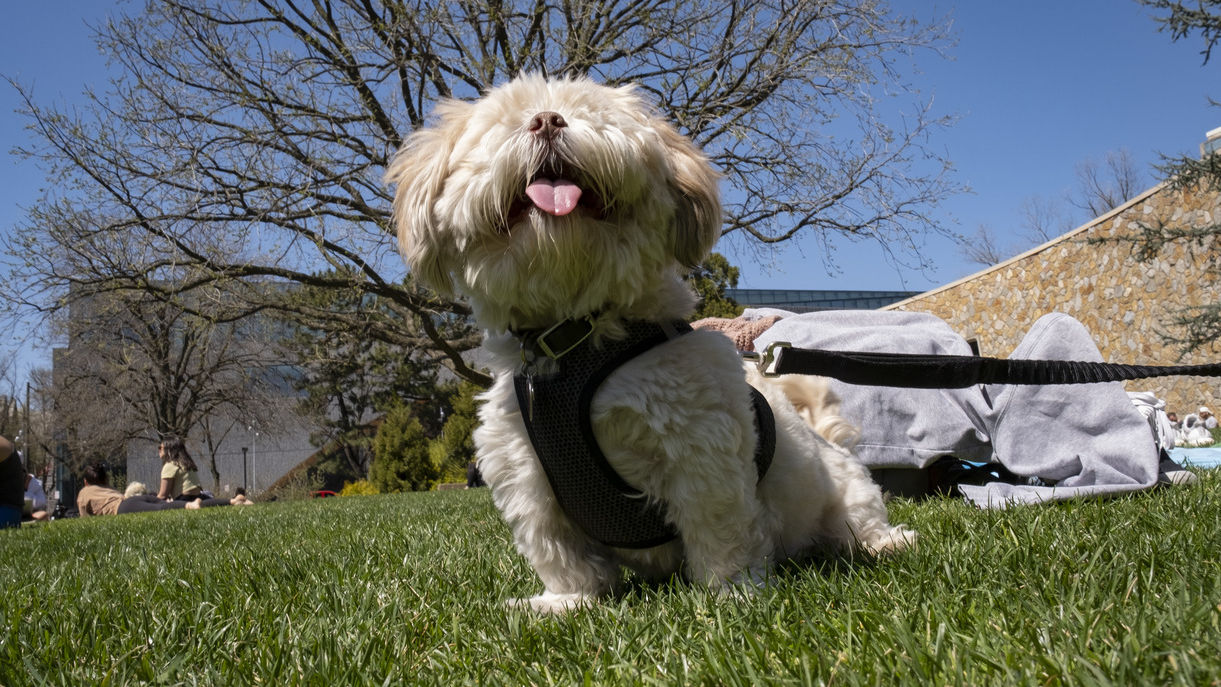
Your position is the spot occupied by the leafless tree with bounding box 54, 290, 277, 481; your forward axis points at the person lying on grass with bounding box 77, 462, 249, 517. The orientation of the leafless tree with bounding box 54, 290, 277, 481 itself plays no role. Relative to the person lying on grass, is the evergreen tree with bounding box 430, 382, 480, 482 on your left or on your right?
left

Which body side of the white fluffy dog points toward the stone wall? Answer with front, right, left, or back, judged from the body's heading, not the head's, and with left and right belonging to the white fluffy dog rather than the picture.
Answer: back

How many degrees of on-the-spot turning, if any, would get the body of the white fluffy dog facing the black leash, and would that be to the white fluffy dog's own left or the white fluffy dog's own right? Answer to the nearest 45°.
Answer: approximately 180°

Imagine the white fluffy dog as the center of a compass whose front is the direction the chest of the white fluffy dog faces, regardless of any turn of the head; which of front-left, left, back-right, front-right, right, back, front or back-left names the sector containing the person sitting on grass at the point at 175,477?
right

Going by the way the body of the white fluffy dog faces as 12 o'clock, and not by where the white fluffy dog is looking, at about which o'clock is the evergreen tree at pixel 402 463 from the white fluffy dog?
The evergreen tree is roughly at 4 o'clock from the white fluffy dog.

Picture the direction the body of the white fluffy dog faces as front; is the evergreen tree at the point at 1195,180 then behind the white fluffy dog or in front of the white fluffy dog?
behind

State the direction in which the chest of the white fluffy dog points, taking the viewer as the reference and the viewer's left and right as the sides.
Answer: facing the viewer and to the left of the viewer

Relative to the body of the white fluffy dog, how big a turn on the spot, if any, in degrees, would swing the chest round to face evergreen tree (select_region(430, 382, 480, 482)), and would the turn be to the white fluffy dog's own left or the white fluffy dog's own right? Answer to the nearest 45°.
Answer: approximately 135° to the white fluffy dog's own right

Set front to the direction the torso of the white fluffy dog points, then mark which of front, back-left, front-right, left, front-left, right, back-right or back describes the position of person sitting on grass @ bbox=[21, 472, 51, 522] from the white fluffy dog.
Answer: right

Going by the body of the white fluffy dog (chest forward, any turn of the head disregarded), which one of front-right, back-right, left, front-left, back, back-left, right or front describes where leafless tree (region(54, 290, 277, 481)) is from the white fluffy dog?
right

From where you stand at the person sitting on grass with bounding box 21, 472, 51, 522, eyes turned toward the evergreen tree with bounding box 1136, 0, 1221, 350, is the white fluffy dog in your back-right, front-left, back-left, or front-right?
front-right
